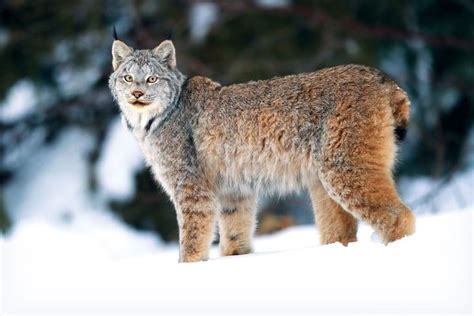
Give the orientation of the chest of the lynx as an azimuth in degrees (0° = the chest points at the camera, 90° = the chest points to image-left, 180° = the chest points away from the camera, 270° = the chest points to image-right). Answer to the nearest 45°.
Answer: approximately 90°
